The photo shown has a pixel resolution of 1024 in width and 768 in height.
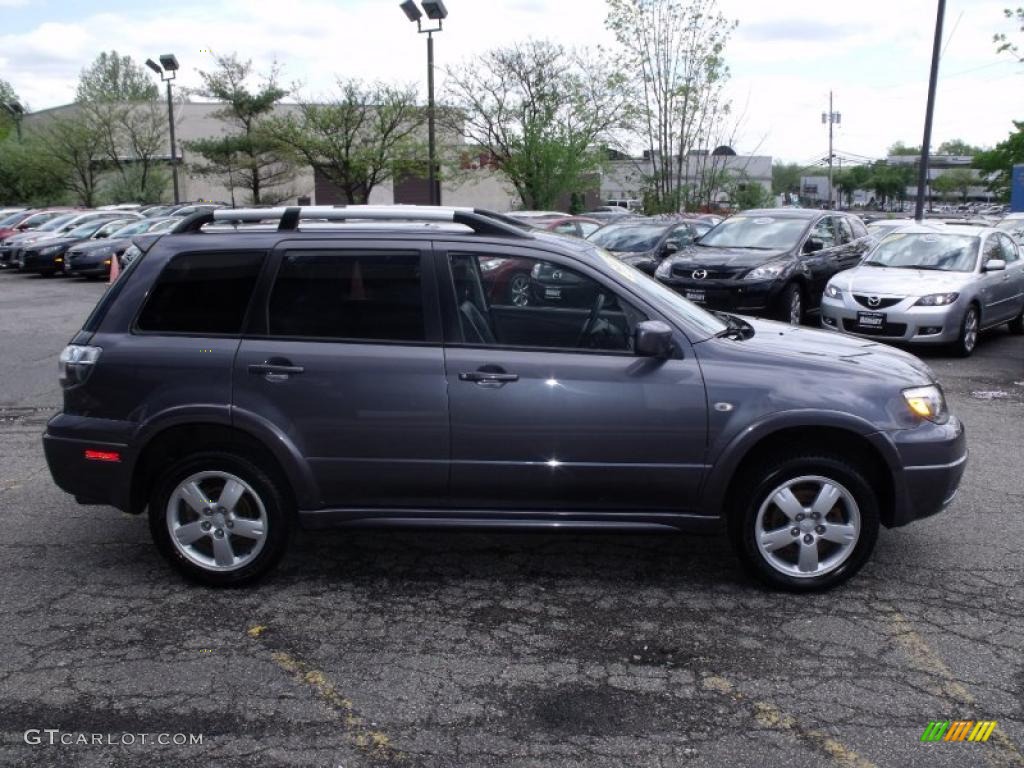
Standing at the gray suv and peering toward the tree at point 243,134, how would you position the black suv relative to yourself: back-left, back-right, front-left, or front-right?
front-right

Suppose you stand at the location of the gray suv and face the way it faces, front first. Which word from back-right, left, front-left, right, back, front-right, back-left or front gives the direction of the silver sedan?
front-left

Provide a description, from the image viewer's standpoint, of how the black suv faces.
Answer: facing the viewer and to the left of the viewer

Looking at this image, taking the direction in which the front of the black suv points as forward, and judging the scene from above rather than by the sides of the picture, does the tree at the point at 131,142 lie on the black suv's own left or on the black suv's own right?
on the black suv's own right

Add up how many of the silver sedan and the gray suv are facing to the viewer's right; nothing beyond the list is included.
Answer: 1

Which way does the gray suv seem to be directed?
to the viewer's right

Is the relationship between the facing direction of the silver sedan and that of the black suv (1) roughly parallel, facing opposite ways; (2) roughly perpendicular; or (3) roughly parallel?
roughly parallel

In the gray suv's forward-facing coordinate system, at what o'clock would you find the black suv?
The black suv is roughly at 10 o'clock from the gray suv.

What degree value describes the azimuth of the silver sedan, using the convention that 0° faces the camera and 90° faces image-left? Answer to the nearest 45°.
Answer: approximately 45°

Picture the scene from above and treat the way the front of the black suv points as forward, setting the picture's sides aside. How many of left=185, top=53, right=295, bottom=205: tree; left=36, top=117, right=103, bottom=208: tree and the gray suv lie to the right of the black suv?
2

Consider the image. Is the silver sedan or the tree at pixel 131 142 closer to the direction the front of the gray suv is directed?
the silver sedan

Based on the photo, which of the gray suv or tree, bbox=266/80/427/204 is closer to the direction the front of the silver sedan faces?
the gray suv

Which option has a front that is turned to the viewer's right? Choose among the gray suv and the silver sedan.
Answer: the gray suv

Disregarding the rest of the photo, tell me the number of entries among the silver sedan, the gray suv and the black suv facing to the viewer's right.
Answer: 1
